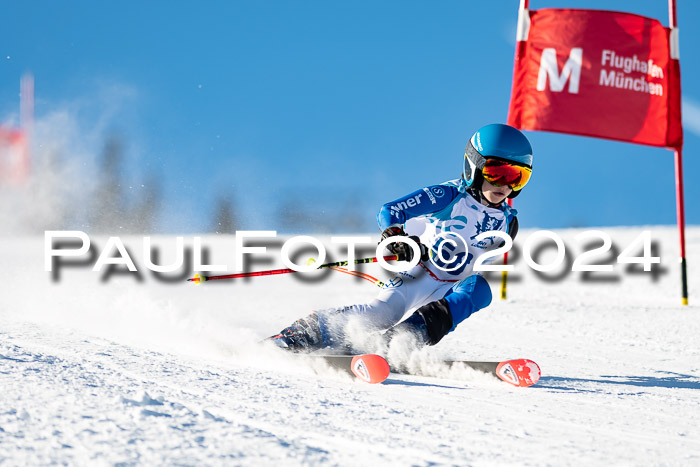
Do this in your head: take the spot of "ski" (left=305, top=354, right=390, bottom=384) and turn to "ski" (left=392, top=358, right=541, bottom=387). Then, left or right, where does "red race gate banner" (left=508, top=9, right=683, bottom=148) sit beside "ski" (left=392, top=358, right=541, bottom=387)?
left

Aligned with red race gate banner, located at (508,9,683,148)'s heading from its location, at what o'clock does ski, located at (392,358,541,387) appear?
The ski is roughly at 12 o'clock from the red race gate banner.

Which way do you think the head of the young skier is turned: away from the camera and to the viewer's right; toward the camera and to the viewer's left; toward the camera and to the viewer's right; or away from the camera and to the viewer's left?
toward the camera and to the viewer's right

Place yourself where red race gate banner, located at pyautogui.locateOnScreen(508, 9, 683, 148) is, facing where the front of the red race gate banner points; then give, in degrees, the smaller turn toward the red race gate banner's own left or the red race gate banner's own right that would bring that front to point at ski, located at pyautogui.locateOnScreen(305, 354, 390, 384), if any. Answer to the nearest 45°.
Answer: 0° — it already faces it

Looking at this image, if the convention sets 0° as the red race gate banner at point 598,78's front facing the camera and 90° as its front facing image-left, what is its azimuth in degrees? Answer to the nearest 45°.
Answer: approximately 0°

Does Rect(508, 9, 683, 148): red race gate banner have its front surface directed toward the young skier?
yes
